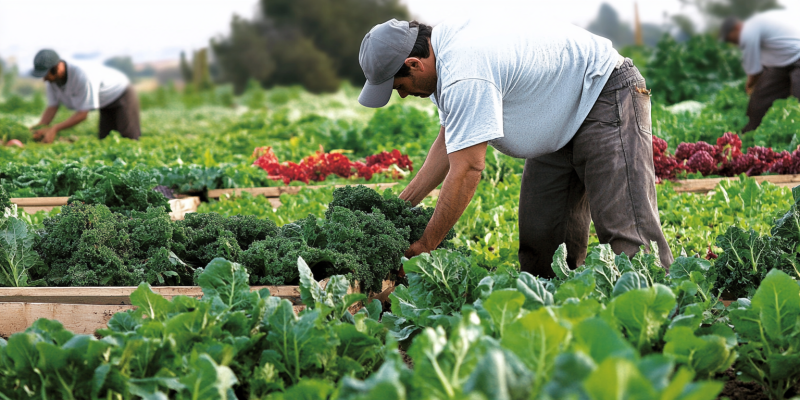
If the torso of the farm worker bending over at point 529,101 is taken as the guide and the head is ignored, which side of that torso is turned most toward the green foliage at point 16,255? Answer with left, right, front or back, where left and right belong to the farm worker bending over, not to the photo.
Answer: front

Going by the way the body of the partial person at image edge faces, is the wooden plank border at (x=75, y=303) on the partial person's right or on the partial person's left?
on the partial person's left

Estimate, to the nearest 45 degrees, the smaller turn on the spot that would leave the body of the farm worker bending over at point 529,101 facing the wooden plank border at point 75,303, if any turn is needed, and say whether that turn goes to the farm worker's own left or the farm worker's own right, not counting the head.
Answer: approximately 45° to the farm worker's own left

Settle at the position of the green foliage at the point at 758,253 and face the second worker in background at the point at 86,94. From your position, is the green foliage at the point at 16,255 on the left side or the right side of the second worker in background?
left

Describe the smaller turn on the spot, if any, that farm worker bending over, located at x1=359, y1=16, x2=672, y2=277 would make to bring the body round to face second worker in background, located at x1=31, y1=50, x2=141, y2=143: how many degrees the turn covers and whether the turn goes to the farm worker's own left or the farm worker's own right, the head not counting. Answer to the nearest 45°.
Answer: approximately 45° to the farm worker's own right

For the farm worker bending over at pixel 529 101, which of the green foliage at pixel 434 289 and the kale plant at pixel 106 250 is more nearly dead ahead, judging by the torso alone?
the kale plant

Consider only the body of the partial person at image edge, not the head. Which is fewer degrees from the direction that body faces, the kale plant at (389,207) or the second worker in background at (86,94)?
the second worker in background

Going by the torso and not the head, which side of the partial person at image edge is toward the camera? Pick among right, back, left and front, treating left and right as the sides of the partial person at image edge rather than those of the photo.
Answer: left

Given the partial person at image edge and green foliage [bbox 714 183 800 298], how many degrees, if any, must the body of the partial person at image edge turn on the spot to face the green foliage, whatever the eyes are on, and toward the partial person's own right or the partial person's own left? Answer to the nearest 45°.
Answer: approximately 90° to the partial person's own left

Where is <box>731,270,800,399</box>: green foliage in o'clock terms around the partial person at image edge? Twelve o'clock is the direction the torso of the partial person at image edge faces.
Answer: The green foliage is roughly at 9 o'clock from the partial person at image edge.

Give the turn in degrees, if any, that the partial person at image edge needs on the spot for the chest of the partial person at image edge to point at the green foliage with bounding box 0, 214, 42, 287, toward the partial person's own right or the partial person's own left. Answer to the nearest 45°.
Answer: approximately 90° to the partial person's own left

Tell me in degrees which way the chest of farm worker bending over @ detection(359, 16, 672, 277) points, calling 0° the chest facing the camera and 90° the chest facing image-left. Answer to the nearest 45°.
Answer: approximately 90°

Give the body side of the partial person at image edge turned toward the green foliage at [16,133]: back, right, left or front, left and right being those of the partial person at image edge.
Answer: front
